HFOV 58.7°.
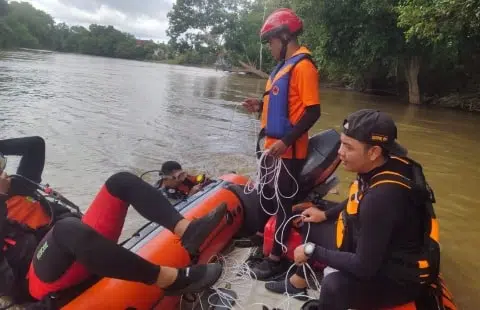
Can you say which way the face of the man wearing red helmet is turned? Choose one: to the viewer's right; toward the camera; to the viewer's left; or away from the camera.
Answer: to the viewer's left

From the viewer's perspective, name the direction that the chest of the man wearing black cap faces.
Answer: to the viewer's left
